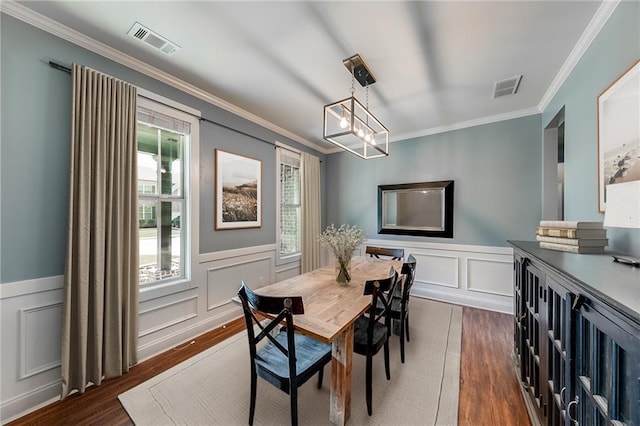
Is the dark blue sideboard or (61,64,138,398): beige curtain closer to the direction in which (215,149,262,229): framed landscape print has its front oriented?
the dark blue sideboard

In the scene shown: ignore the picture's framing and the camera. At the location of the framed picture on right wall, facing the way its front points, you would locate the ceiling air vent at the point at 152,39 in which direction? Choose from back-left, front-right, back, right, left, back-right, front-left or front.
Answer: front-left

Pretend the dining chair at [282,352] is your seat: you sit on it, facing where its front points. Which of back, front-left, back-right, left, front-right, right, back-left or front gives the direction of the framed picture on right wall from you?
front-right

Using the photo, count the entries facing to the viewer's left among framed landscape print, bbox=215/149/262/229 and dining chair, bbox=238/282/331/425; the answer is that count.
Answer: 0

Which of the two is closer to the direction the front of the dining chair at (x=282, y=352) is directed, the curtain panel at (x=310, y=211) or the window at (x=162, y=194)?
the curtain panel

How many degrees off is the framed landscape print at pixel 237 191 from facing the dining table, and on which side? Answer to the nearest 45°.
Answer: approximately 45° to its right

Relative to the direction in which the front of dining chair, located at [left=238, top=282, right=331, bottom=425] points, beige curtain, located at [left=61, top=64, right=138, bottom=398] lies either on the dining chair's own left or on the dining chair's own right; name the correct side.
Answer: on the dining chair's own left

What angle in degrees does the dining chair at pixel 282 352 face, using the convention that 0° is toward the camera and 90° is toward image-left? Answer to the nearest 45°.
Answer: approximately 225°

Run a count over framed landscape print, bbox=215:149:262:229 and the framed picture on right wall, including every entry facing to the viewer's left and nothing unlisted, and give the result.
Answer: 1

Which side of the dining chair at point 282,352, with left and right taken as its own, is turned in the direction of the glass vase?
front

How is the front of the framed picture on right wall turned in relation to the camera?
facing to the left of the viewer
